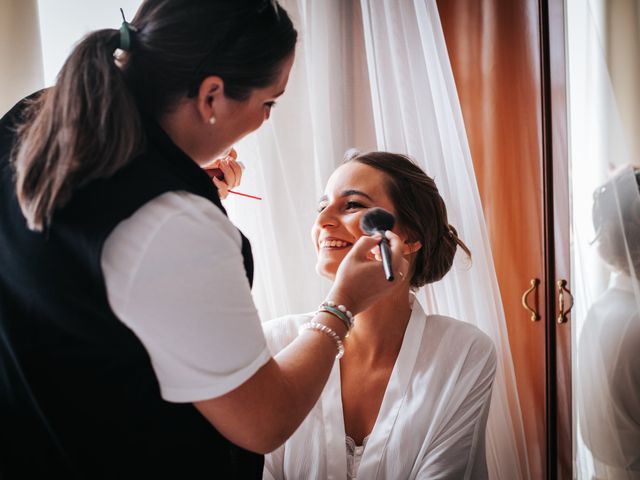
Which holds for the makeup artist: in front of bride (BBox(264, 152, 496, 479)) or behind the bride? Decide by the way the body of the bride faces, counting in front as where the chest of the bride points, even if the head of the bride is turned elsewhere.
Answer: in front

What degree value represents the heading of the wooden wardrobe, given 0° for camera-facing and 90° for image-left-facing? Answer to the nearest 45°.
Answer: approximately 0°

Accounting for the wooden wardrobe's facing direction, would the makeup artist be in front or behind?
in front

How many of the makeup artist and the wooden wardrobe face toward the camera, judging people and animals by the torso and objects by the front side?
1

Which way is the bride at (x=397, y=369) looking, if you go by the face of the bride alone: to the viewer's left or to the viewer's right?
to the viewer's left

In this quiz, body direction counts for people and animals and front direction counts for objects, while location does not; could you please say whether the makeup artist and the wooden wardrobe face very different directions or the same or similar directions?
very different directions

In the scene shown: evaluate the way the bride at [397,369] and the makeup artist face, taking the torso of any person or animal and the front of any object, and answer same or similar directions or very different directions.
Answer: very different directions

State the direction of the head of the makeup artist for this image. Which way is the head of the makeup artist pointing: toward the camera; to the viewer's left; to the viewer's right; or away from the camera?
to the viewer's right

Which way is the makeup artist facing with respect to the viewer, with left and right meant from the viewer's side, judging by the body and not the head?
facing away from the viewer and to the right of the viewer
